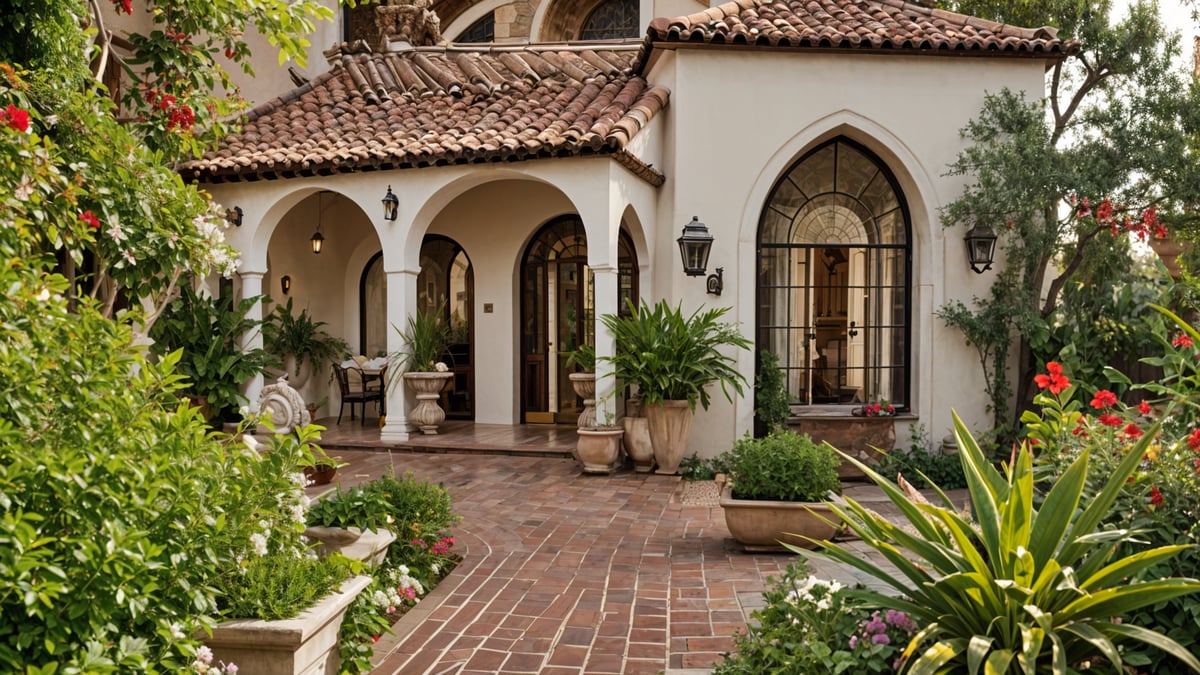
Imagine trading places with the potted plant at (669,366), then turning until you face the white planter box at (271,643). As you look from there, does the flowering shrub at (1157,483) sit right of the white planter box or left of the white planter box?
left

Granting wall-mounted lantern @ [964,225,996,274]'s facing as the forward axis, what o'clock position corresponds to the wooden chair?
The wooden chair is roughly at 3 o'clock from the wall-mounted lantern.

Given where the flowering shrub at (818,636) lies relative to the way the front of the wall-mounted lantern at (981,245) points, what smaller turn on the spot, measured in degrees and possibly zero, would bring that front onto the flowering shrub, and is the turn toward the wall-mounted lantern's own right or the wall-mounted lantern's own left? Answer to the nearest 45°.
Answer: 0° — it already faces it

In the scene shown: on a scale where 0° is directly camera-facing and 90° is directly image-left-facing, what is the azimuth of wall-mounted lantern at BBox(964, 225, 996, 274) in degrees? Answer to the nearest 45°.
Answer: approximately 0°
